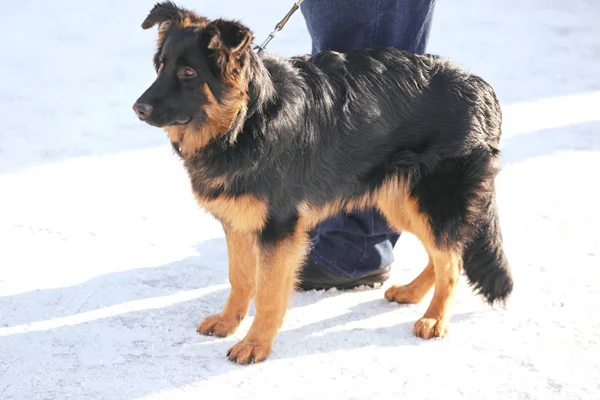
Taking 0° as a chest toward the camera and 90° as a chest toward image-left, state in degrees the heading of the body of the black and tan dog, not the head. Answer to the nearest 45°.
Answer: approximately 45°
